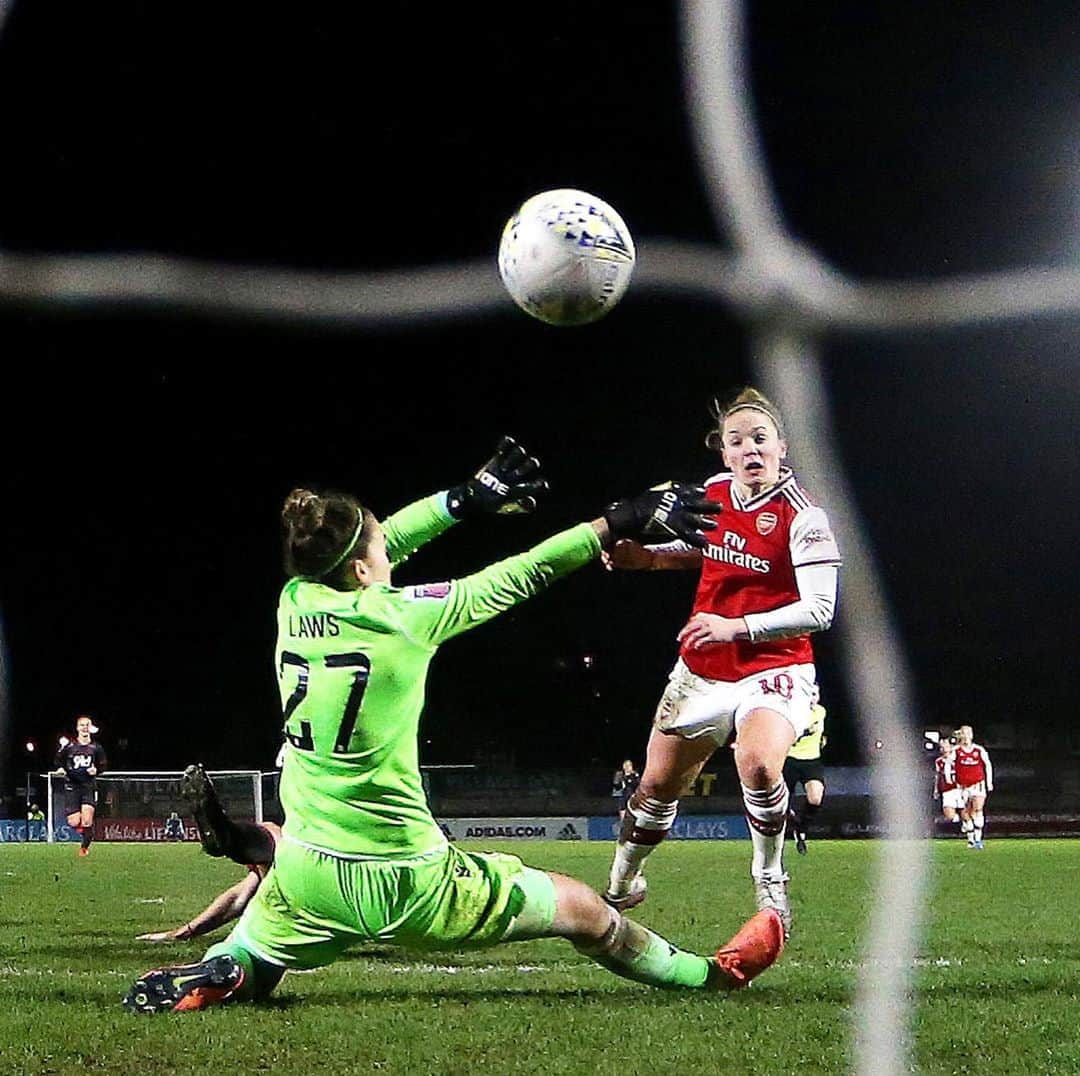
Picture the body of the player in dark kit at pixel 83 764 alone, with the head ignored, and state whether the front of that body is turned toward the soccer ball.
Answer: yes

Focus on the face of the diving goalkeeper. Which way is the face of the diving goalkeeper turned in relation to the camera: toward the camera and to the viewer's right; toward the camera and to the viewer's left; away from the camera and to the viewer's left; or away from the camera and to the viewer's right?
away from the camera and to the viewer's right

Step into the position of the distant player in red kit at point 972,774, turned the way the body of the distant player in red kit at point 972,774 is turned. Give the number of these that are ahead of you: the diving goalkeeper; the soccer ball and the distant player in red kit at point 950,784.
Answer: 2

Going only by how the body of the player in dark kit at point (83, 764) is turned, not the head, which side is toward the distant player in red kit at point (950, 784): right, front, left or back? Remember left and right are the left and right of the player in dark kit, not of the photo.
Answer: left

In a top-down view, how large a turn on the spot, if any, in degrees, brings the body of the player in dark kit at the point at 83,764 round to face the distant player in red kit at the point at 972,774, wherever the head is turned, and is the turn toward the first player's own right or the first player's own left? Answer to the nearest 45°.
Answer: approximately 90° to the first player's own left

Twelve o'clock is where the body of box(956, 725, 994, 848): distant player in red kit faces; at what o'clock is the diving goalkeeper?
The diving goalkeeper is roughly at 12 o'clock from the distant player in red kit.

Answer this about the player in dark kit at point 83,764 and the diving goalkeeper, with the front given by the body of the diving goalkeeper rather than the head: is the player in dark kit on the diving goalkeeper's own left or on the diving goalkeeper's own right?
on the diving goalkeeper's own left

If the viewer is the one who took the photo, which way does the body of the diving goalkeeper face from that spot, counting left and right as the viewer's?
facing away from the viewer and to the right of the viewer

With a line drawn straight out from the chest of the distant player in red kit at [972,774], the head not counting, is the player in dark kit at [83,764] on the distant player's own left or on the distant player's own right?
on the distant player's own right

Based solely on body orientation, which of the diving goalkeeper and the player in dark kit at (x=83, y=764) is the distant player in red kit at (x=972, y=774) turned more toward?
the diving goalkeeper

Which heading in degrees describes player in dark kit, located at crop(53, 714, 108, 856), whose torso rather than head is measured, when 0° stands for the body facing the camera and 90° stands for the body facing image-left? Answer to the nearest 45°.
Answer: approximately 0°
